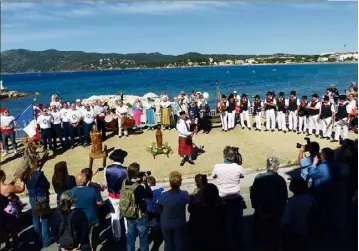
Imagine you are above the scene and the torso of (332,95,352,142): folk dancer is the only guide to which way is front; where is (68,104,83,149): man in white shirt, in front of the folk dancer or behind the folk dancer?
in front

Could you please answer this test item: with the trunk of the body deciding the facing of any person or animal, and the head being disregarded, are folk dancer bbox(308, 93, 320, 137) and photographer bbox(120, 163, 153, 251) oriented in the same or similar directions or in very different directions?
very different directions

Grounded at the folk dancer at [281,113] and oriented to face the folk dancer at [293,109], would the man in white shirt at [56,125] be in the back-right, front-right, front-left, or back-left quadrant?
back-right

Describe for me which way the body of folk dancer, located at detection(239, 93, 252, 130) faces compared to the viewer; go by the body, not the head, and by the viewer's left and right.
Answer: facing the viewer

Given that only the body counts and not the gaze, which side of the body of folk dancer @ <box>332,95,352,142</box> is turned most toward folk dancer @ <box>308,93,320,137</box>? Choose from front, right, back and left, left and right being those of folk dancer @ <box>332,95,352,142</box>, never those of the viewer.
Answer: right

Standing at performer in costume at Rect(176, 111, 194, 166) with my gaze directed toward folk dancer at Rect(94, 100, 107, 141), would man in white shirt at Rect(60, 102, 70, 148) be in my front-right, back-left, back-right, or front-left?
front-left

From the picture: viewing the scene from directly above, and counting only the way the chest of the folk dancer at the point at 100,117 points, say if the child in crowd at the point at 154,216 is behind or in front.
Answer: in front

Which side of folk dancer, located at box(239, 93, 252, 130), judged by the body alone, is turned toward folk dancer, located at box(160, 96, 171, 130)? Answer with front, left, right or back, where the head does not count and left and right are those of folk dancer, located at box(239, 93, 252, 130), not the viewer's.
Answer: right

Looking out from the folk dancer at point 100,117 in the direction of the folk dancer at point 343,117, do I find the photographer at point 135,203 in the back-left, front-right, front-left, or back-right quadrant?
front-right

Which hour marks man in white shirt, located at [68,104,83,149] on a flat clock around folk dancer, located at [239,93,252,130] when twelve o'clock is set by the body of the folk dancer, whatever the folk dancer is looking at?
The man in white shirt is roughly at 2 o'clock from the folk dancer.

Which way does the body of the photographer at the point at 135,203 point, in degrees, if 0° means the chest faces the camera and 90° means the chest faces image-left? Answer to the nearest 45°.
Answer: approximately 225°

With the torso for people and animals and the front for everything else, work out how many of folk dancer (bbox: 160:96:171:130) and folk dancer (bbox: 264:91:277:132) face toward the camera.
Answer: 2

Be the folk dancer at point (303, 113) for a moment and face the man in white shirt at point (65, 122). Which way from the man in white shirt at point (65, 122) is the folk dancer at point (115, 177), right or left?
left

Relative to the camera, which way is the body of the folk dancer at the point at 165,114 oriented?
toward the camera
